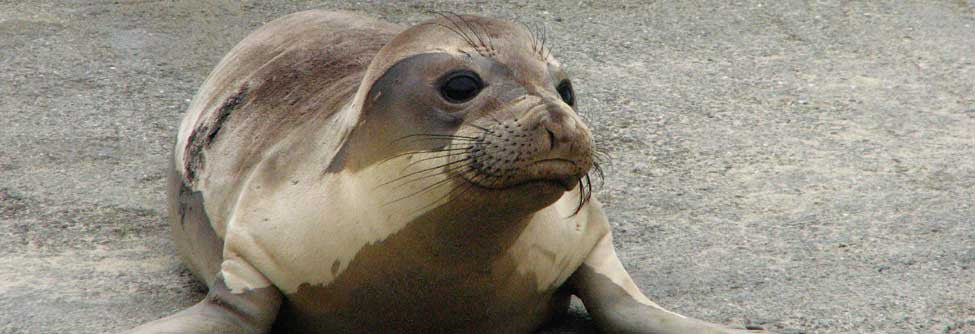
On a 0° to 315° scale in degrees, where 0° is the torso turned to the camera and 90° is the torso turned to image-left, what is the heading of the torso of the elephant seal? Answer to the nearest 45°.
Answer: approximately 315°
